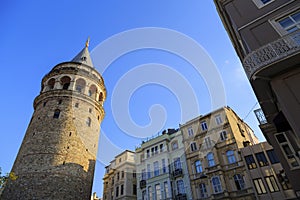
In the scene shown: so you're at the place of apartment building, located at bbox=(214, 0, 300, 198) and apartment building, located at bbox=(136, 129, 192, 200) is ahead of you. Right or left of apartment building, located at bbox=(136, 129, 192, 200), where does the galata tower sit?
left

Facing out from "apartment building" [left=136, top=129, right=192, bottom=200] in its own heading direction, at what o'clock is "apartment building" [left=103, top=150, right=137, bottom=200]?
"apartment building" [left=103, top=150, right=137, bottom=200] is roughly at 3 o'clock from "apartment building" [left=136, top=129, right=192, bottom=200].

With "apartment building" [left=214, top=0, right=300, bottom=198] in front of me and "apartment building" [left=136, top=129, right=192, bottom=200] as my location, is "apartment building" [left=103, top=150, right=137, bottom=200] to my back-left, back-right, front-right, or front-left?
back-right

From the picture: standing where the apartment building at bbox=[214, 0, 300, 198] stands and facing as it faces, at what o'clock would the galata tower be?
The galata tower is roughly at 2 o'clock from the apartment building.

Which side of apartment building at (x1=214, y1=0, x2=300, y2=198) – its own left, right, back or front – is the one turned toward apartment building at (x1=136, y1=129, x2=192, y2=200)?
right

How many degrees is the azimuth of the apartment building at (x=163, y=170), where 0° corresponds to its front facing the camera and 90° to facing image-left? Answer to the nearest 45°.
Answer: approximately 45°

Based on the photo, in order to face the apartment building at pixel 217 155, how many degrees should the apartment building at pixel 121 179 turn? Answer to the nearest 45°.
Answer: approximately 90° to its left

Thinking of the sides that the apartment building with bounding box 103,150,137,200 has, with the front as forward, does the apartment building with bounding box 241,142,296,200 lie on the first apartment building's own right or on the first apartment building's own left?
on the first apartment building's own left

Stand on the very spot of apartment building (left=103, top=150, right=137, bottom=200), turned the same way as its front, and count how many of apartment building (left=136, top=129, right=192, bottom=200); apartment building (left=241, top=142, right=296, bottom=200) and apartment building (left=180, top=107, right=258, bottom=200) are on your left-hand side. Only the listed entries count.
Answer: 3

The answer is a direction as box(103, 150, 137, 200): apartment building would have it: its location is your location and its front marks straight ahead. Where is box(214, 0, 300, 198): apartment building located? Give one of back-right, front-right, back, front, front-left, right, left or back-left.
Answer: front-left
